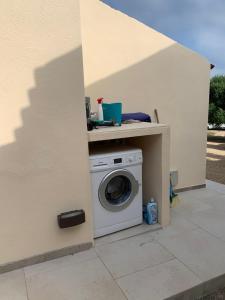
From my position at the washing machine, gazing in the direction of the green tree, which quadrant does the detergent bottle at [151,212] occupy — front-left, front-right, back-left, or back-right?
front-right

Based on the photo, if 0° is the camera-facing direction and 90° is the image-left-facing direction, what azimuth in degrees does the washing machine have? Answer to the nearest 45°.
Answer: approximately 315°

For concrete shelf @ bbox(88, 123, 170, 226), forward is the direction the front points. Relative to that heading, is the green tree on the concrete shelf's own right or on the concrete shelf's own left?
on the concrete shelf's own left

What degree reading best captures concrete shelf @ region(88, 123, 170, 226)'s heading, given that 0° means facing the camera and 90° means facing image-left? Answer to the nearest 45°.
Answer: approximately 315°
